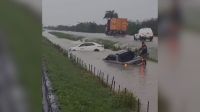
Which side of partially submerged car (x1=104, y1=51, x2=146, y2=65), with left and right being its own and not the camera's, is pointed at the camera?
left

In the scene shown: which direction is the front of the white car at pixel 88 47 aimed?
to the viewer's left
